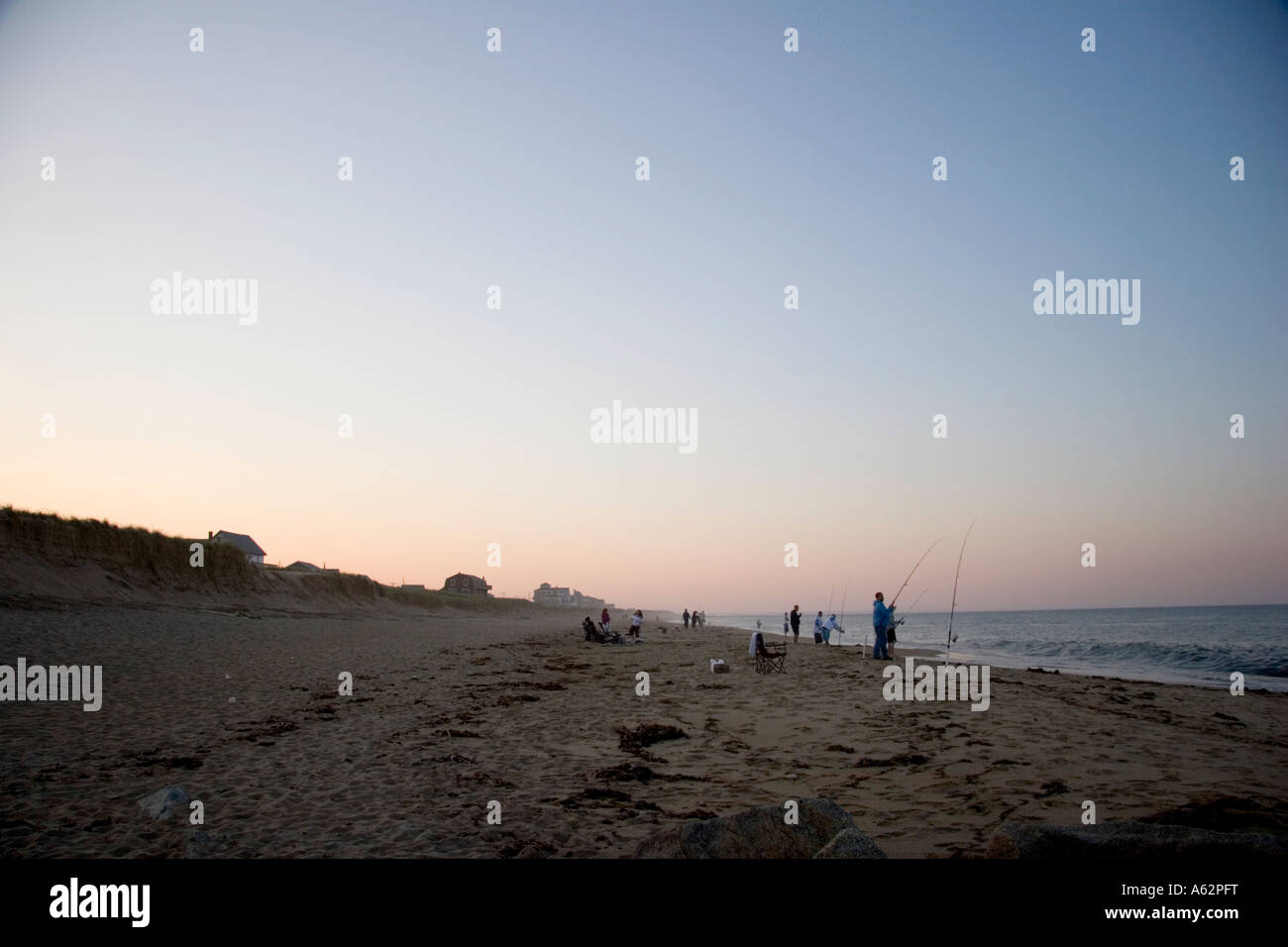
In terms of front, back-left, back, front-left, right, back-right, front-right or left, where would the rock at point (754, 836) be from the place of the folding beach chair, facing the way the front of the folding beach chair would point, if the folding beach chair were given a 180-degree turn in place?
left

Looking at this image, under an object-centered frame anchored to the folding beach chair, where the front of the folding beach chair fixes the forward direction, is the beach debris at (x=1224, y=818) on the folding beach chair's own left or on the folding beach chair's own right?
on the folding beach chair's own right

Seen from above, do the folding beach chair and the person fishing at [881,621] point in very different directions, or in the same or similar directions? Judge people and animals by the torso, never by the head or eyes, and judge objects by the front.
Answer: same or similar directions

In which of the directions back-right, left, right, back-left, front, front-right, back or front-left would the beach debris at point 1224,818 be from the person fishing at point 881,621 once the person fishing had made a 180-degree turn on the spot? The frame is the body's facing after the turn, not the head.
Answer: left

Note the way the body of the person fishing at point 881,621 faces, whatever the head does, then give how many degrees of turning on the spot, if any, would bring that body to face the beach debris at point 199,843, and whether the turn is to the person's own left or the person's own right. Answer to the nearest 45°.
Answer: approximately 90° to the person's own right

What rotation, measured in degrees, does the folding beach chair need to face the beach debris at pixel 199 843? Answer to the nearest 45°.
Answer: approximately 90° to its right

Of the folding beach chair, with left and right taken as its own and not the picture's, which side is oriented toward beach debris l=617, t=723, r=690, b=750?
right

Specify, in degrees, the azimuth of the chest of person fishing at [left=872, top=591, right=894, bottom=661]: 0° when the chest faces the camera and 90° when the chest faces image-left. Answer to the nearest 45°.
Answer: approximately 270°

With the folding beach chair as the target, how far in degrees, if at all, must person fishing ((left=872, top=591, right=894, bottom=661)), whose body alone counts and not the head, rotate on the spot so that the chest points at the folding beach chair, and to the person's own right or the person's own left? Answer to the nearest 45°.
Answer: approximately 135° to the person's own right

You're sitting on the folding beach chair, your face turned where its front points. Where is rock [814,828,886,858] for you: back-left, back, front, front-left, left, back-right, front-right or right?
right

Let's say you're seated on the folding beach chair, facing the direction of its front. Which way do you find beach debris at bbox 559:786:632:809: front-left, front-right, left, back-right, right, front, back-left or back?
right

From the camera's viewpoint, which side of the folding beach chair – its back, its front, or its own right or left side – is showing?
right
